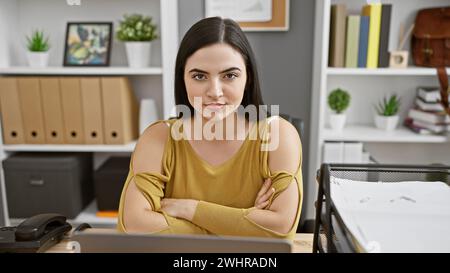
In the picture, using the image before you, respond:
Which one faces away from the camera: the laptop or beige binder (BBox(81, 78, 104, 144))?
the laptop

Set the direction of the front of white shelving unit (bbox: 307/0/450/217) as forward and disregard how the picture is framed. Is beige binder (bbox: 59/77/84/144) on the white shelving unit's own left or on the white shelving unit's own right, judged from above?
on the white shelving unit's own right

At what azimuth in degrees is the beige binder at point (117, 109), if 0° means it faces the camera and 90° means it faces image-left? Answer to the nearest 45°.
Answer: approximately 0°

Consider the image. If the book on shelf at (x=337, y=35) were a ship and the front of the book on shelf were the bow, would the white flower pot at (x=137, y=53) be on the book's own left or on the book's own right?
on the book's own right

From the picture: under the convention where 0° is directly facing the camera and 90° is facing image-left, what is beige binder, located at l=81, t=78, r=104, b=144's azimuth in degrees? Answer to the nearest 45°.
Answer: approximately 0°

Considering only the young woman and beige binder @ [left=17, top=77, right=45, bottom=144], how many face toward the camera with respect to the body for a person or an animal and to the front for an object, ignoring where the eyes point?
2

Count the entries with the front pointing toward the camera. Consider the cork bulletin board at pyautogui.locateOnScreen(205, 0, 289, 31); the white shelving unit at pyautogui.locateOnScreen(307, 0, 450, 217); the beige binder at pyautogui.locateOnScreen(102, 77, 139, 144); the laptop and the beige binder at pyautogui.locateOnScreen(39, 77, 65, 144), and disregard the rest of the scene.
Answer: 4
